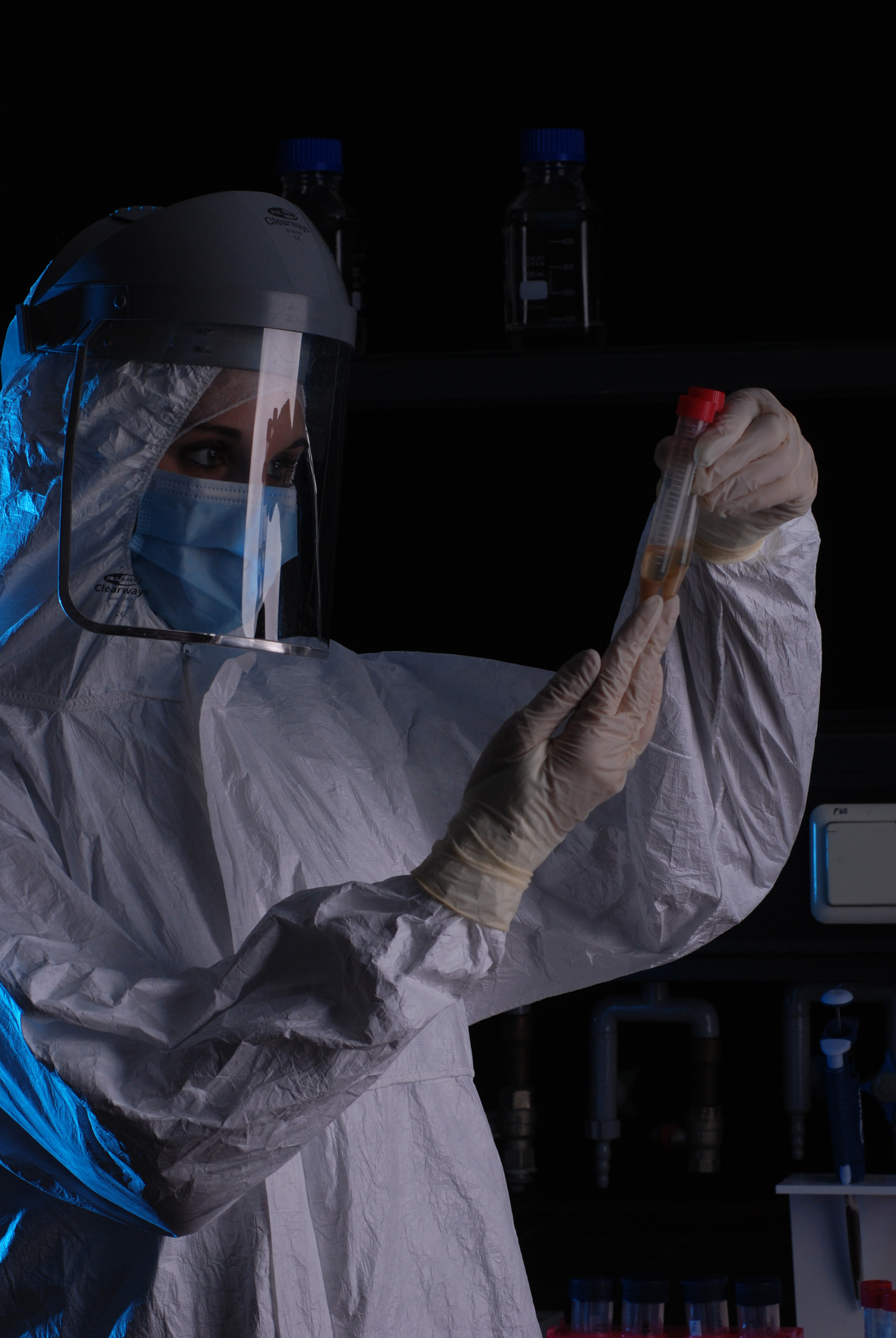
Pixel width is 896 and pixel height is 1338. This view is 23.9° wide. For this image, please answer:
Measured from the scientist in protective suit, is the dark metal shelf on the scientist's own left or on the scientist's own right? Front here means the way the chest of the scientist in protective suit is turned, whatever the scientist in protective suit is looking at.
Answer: on the scientist's own left

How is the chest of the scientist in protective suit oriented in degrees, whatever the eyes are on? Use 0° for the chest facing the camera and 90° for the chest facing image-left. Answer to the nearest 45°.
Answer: approximately 315°

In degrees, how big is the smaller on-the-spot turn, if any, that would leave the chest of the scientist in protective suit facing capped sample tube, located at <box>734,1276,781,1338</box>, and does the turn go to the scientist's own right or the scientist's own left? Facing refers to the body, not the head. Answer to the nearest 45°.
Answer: approximately 90° to the scientist's own left

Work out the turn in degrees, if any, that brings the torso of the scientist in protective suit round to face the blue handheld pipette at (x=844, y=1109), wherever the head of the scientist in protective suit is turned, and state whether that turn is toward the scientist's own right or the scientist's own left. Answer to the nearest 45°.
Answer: approximately 90° to the scientist's own left

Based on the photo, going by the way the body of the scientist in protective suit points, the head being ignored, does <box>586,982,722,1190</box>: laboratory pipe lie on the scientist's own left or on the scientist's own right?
on the scientist's own left

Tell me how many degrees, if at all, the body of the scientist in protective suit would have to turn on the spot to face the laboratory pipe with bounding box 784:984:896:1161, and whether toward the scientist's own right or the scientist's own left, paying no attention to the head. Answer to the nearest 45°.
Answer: approximately 90° to the scientist's own left
